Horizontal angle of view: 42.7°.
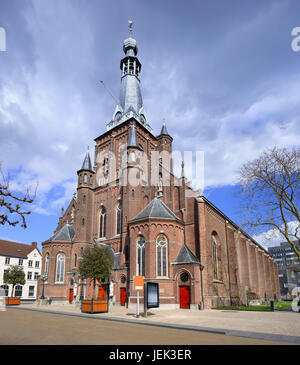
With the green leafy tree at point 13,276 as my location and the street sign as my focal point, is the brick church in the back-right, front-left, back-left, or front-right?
front-left

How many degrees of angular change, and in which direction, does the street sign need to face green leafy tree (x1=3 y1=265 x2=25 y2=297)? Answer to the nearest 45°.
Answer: approximately 135° to its right

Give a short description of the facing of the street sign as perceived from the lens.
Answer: facing the viewer

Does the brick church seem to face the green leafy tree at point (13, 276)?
no

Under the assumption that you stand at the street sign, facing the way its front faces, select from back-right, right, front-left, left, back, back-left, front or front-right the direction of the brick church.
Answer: back

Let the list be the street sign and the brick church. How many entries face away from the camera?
0

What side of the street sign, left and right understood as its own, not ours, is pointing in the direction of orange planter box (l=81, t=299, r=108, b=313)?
right
